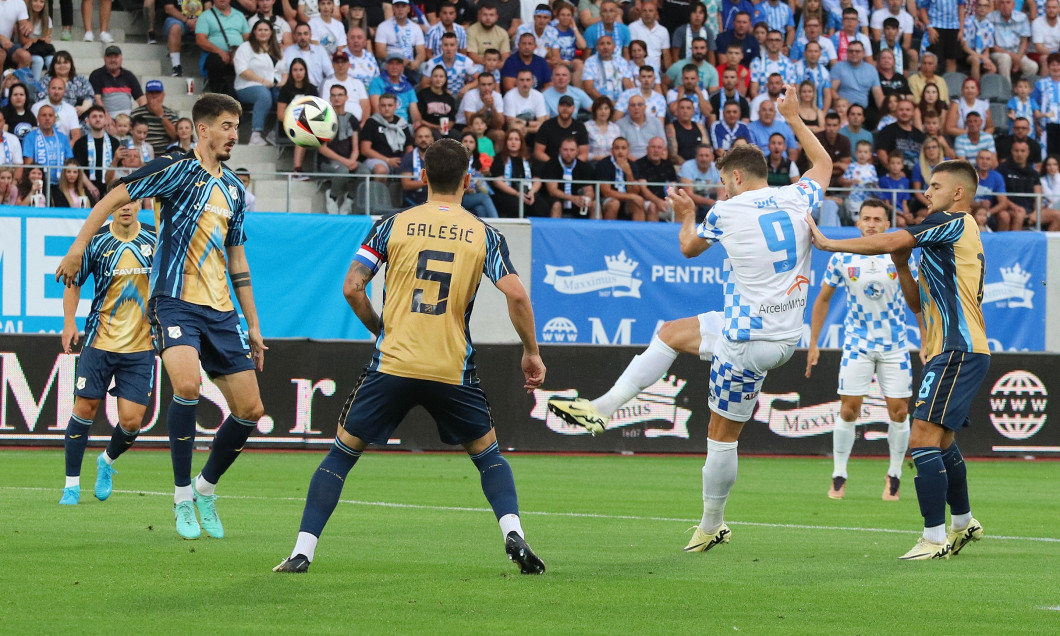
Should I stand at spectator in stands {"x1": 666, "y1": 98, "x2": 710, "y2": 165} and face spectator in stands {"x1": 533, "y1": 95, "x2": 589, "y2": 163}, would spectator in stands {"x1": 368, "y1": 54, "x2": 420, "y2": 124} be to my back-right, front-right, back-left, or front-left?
front-right

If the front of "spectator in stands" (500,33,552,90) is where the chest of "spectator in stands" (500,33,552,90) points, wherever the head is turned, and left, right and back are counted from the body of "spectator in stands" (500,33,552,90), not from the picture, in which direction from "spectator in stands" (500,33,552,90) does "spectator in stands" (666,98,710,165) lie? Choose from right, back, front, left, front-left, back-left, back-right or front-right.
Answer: left

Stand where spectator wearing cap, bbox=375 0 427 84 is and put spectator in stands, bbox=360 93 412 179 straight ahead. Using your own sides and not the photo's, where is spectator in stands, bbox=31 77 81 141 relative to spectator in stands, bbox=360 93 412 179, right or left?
right

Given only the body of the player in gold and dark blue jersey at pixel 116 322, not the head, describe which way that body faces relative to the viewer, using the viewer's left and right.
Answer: facing the viewer

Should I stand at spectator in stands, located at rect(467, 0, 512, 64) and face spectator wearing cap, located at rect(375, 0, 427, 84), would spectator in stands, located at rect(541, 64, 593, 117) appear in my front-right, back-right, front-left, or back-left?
back-left

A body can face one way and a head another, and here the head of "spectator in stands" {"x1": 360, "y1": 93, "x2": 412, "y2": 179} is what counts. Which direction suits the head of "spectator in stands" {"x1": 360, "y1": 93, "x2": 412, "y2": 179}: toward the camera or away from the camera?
toward the camera

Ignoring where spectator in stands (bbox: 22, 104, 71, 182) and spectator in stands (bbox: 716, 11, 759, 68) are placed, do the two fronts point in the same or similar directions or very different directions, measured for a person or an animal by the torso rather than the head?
same or similar directions

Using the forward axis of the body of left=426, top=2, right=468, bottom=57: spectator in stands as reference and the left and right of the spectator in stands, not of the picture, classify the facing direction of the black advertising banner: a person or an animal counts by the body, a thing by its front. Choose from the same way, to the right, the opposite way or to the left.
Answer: the same way

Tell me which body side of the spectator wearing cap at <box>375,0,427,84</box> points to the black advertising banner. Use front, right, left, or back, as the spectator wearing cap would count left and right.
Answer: front

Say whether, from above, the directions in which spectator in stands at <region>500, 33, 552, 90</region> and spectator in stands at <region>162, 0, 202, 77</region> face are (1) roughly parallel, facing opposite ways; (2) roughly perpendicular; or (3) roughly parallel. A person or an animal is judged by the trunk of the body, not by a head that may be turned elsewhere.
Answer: roughly parallel

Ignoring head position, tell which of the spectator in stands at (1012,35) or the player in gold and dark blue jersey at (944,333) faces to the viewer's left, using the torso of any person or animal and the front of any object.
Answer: the player in gold and dark blue jersey

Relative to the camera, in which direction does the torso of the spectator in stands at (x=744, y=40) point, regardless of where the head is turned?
toward the camera

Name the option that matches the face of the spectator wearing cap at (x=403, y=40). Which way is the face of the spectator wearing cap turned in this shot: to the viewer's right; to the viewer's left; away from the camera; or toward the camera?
toward the camera

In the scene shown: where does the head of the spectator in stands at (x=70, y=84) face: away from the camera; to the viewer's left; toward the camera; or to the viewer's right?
toward the camera

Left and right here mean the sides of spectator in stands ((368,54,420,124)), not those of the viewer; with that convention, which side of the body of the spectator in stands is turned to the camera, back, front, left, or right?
front

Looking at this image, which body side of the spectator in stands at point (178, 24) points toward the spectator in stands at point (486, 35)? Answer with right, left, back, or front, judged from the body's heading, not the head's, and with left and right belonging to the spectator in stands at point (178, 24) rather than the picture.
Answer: left

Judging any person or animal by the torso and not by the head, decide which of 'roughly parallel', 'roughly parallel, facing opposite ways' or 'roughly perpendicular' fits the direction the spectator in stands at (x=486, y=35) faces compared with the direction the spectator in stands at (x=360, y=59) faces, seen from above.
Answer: roughly parallel

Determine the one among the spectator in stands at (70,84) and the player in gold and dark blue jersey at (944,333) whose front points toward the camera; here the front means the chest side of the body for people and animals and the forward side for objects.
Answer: the spectator in stands

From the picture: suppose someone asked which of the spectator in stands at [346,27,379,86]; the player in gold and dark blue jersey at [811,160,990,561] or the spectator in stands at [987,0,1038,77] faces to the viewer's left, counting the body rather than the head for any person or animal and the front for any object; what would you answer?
the player in gold and dark blue jersey

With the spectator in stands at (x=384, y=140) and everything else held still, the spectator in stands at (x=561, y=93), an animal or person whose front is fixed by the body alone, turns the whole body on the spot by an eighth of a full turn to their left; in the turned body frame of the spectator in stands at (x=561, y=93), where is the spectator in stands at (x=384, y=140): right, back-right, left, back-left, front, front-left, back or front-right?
right

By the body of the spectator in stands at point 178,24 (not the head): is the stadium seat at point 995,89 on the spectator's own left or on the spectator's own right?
on the spectator's own left
